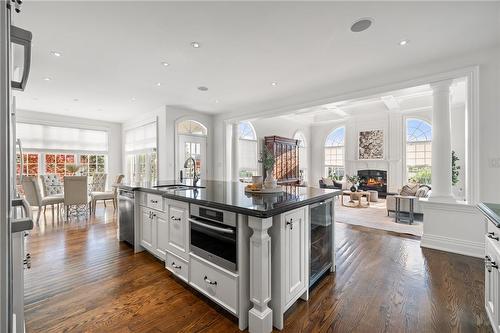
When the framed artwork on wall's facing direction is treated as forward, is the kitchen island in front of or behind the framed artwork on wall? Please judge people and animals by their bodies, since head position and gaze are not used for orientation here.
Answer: in front

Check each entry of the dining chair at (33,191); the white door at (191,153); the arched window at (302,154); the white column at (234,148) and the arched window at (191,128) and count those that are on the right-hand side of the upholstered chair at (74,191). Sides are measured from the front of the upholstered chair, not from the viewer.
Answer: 4

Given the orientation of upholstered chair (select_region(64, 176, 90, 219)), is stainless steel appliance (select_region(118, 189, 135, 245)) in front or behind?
behind

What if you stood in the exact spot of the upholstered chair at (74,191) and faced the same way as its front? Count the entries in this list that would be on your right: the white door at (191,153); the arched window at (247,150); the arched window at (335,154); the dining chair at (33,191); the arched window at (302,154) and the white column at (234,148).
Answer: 5

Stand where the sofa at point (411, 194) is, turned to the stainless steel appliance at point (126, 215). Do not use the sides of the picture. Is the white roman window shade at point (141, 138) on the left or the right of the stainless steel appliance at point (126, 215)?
right

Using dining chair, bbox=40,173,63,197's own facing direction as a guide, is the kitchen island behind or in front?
in front

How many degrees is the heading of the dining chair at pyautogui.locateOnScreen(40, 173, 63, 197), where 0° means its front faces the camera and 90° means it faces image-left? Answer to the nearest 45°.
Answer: approximately 315°

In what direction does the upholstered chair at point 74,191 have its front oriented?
away from the camera

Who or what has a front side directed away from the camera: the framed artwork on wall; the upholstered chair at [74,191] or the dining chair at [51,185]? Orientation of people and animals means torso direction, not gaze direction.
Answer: the upholstered chair
